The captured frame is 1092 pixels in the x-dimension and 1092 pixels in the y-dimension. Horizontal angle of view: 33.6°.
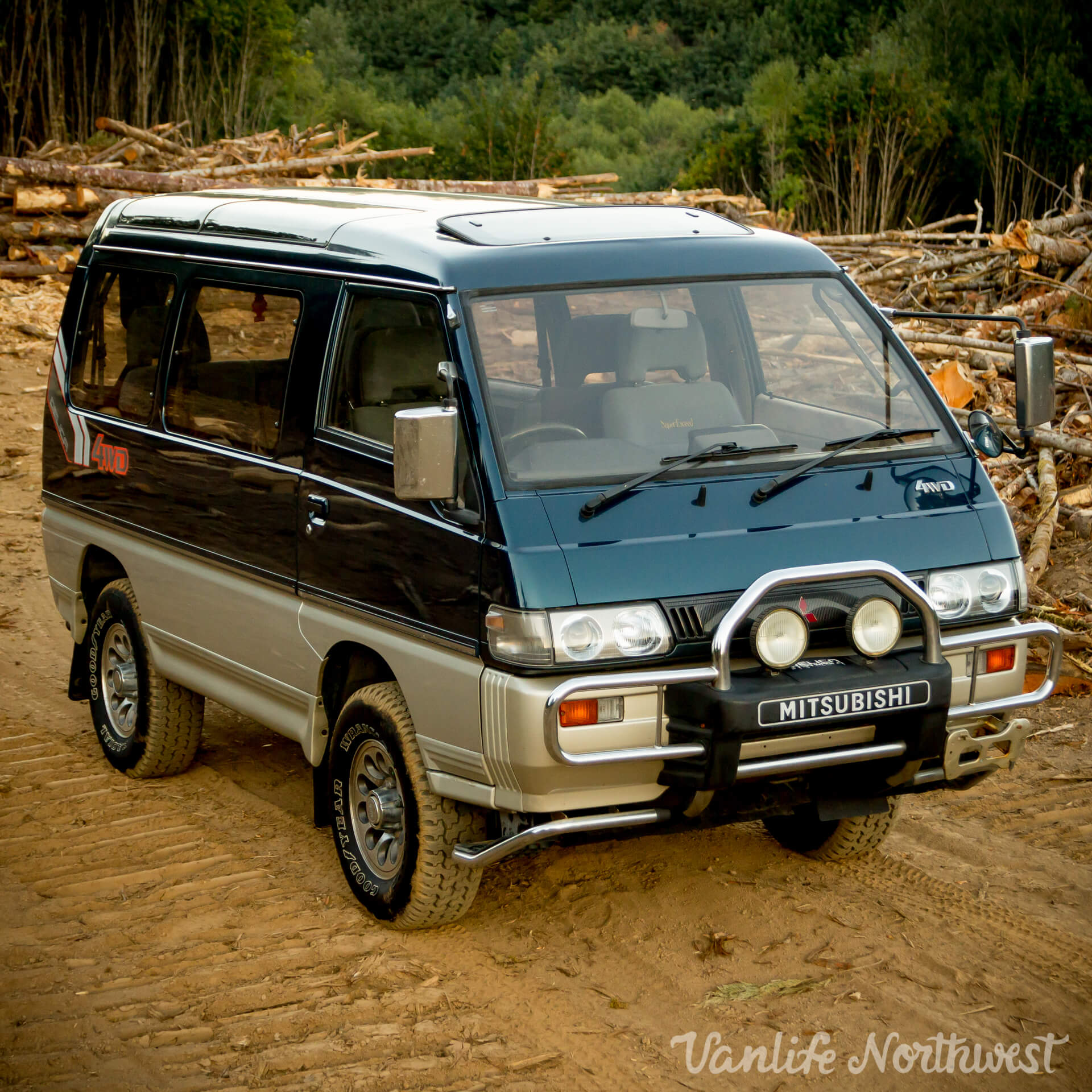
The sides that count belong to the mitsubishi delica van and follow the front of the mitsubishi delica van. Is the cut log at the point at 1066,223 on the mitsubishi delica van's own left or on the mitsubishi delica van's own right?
on the mitsubishi delica van's own left

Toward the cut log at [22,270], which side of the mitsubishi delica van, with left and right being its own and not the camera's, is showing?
back

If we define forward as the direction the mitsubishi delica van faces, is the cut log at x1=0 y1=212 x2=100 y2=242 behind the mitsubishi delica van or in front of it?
behind

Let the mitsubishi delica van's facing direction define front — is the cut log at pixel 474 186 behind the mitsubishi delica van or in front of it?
behind

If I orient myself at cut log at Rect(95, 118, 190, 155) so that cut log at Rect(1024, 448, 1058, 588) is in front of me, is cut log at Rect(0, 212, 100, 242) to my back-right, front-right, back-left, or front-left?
front-right

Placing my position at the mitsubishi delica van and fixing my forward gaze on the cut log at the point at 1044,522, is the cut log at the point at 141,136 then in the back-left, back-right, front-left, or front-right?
front-left

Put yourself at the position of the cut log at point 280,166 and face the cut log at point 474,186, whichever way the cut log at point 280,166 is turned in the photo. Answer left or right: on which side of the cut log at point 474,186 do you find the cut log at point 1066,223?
right

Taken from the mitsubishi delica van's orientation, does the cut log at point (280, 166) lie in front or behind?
behind

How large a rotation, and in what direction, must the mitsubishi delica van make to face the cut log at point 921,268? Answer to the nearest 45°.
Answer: approximately 135° to its left
